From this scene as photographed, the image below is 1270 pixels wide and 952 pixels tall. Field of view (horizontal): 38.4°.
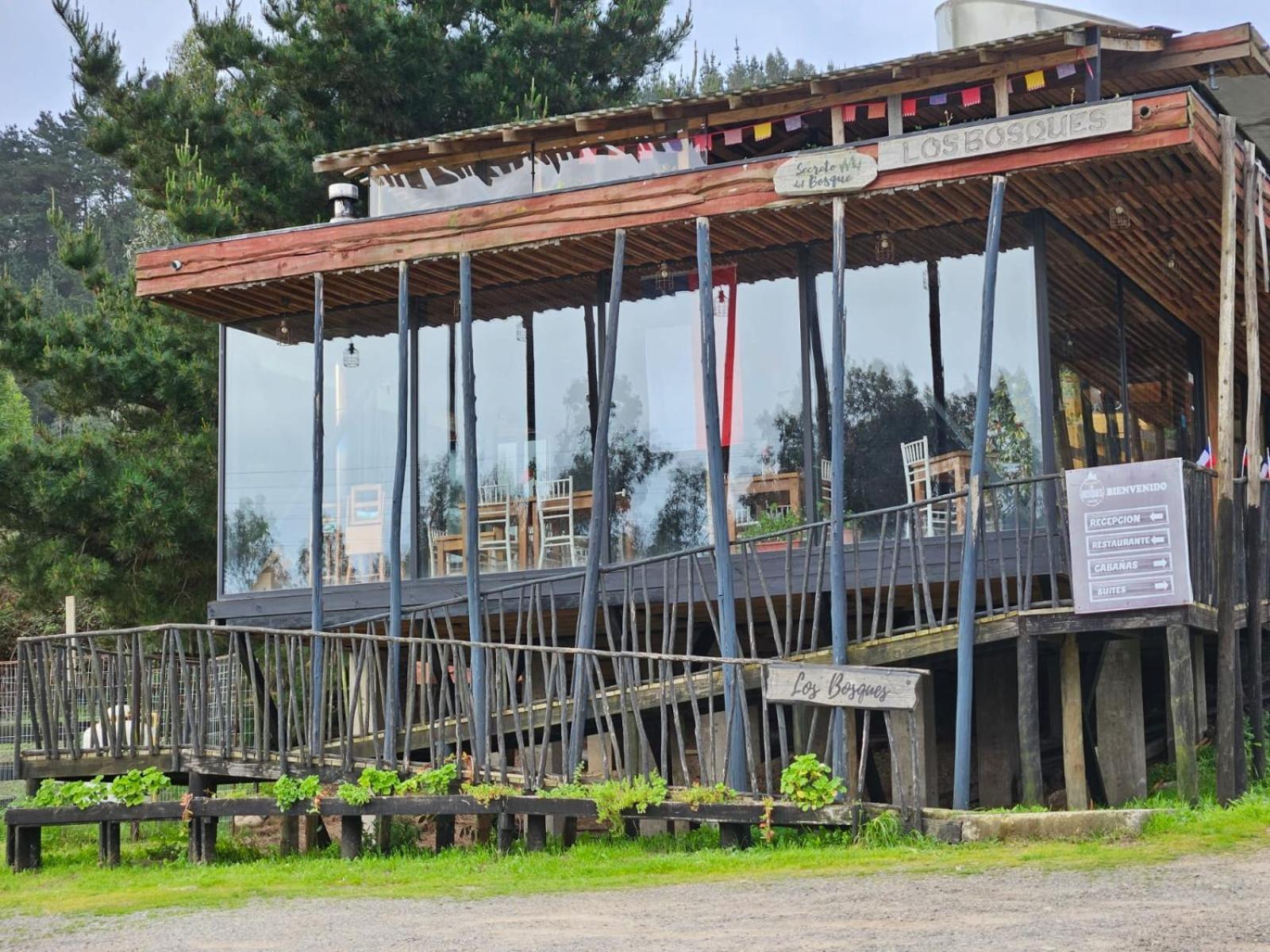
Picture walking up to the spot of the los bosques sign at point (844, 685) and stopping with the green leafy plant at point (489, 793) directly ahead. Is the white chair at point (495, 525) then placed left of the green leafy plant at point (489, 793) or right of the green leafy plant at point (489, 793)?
right

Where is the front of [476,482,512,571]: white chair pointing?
away from the camera

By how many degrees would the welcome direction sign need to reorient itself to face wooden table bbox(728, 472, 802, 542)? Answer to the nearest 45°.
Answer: approximately 135° to its right

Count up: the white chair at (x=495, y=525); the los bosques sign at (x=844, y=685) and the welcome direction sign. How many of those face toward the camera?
2

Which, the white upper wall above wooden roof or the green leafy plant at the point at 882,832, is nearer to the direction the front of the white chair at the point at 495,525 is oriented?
the white upper wall above wooden roof

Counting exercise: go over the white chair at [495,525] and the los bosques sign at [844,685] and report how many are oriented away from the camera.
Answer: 1

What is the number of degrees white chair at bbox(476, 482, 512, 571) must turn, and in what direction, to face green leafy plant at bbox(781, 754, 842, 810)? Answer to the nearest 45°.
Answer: approximately 135° to its right

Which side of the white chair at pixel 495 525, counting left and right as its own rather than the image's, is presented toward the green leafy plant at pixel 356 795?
back

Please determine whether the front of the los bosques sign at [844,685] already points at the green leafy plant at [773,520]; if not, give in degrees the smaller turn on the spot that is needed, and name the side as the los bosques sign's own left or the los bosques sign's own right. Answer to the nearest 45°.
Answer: approximately 180°
